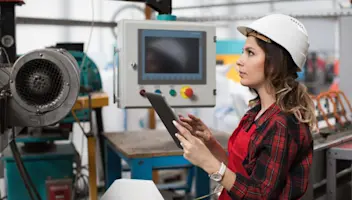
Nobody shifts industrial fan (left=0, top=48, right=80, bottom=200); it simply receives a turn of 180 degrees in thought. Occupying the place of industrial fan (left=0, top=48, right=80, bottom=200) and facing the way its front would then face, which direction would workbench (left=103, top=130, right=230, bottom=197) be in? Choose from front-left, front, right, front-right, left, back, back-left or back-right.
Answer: front-right

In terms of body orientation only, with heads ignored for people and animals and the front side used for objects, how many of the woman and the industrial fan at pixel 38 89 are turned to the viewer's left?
1

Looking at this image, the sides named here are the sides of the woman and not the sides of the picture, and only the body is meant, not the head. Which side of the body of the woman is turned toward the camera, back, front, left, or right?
left

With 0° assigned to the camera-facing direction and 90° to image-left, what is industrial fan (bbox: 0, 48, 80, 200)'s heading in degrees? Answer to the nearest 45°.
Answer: approximately 0°

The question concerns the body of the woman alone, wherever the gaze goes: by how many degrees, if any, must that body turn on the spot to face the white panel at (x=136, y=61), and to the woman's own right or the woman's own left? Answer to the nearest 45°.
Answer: approximately 45° to the woman's own right

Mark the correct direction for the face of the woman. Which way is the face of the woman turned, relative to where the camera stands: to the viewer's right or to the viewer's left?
to the viewer's left

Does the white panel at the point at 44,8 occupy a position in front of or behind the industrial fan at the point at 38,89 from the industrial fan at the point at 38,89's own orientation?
behind

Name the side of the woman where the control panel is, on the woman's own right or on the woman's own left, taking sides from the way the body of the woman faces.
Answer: on the woman's own right

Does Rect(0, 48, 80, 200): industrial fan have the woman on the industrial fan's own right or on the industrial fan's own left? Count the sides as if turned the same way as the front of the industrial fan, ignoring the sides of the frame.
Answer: on the industrial fan's own left

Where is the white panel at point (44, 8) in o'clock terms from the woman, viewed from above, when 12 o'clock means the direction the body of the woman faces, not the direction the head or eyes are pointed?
The white panel is roughly at 2 o'clock from the woman.
